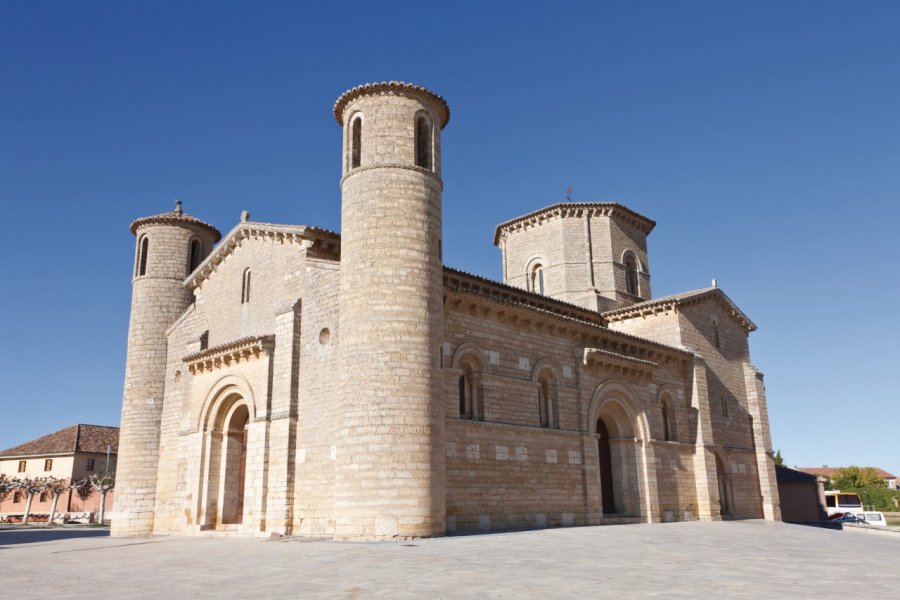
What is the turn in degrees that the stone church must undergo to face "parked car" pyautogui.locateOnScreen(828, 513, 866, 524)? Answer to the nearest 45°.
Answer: approximately 180°

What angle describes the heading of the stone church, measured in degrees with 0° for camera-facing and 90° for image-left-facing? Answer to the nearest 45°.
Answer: approximately 45°

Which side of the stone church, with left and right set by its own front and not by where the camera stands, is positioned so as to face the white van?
back
